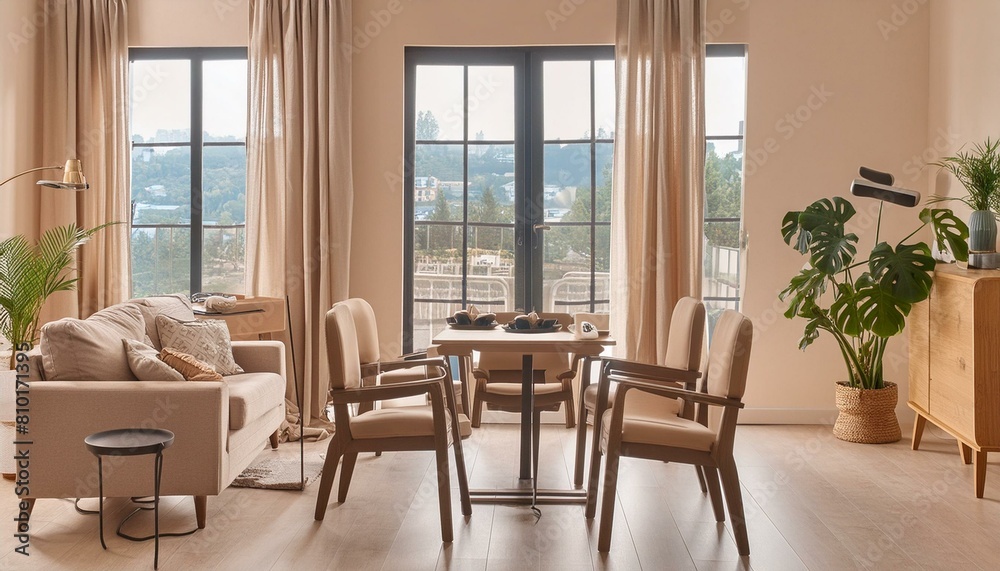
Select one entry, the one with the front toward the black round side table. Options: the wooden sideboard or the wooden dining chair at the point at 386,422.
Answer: the wooden sideboard

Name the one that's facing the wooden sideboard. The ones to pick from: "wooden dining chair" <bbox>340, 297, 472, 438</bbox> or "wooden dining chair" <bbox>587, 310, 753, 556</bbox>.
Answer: "wooden dining chair" <bbox>340, 297, 472, 438</bbox>

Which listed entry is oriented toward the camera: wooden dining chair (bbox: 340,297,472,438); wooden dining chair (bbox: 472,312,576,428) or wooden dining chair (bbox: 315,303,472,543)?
wooden dining chair (bbox: 472,312,576,428)

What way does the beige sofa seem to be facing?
to the viewer's right

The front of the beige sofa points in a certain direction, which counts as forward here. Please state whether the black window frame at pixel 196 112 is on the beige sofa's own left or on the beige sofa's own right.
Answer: on the beige sofa's own left

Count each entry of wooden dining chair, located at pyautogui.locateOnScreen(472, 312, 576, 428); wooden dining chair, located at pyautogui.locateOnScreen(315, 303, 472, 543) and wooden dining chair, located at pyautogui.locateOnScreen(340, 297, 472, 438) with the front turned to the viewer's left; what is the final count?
0

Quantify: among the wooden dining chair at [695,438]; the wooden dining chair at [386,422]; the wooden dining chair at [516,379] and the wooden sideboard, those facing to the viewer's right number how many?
1

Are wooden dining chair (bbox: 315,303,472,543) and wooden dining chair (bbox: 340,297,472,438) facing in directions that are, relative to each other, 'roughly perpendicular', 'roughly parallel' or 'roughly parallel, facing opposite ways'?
roughly parallel

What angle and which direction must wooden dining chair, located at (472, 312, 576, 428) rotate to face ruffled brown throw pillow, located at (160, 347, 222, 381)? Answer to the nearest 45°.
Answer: approximately 45° to its right

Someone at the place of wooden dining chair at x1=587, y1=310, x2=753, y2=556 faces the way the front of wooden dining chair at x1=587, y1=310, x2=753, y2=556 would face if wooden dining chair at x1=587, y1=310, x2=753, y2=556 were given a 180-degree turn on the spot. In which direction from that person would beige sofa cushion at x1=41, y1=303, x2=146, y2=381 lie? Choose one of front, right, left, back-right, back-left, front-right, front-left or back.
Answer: back

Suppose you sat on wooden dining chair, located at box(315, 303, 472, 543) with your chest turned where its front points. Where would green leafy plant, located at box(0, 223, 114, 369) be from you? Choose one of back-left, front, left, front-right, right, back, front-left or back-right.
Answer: back-left

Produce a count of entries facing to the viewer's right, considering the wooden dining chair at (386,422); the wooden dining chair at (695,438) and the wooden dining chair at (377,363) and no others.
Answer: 2

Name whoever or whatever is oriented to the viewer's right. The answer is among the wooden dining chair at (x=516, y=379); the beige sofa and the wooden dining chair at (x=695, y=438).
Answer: the beige sofa

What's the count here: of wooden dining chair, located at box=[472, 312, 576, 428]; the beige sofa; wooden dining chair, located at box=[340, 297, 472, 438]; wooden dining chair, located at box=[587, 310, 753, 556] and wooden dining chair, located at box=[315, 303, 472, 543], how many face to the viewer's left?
1

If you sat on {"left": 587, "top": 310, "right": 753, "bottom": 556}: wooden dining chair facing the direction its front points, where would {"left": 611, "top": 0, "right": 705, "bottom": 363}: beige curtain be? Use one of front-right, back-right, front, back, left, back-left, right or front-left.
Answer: right

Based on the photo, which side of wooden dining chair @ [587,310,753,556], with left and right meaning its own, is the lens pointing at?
left

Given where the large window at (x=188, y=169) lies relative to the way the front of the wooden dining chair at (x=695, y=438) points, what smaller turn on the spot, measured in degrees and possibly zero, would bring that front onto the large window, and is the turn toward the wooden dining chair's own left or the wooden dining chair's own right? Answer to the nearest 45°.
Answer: approximately 45° to the wooden dining chair's own right

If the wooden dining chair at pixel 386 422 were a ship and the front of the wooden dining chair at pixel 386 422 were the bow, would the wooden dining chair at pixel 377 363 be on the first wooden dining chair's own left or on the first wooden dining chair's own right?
on the first wooden dining chair's own left

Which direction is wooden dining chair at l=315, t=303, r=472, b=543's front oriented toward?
to the viewer's right
